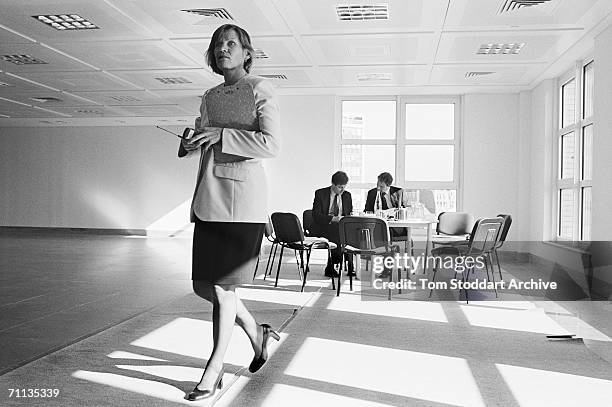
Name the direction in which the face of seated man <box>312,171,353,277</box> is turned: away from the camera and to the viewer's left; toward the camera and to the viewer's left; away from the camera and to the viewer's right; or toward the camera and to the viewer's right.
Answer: toward the camera and to the viewer's right

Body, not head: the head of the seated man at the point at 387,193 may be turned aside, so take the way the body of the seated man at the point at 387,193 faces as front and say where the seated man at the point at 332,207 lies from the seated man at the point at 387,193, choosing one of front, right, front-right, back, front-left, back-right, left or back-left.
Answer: front-right

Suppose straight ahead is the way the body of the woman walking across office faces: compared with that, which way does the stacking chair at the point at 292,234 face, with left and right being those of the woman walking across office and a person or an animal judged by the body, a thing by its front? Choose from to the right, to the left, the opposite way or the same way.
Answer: the opposite way

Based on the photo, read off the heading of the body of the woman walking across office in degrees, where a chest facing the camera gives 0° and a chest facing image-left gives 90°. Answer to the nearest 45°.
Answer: approximately 45°

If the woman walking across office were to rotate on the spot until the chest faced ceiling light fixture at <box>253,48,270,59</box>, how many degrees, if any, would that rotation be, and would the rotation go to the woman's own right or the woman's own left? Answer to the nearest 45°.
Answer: approximately 135° to the woman's own right

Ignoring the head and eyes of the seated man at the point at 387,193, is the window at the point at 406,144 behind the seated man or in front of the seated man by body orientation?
behind

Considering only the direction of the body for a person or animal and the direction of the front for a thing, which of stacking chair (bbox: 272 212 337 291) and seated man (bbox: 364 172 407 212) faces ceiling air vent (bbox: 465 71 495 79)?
the stacking chair

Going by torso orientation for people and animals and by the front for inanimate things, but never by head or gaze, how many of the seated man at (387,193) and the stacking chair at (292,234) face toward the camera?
1

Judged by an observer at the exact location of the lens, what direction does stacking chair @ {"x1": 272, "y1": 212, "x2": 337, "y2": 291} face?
facing away from the viewer and to the right of the viewer

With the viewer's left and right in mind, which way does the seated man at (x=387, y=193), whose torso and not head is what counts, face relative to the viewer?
facing the viewer

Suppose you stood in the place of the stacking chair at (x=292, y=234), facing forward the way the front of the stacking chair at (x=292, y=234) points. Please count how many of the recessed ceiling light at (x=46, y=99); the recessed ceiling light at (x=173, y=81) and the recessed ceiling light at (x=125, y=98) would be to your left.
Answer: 3

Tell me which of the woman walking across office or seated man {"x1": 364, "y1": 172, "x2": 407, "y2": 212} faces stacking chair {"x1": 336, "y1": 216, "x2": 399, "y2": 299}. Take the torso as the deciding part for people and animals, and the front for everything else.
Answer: the seated man

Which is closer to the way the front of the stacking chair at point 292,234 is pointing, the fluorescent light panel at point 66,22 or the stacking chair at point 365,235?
the stacking chair

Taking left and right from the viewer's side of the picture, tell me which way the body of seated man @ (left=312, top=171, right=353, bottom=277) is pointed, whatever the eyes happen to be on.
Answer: facing the viewer and to the right of the viewer
